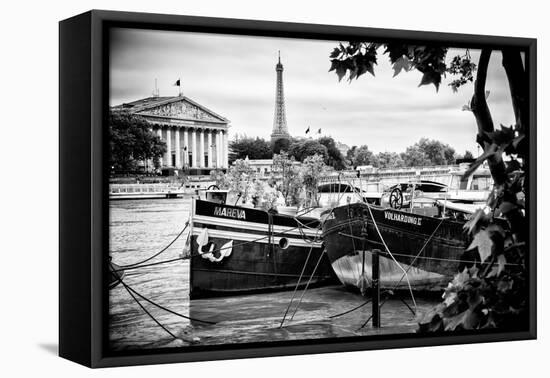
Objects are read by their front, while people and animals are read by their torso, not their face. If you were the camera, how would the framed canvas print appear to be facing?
facing the viewer and to the right of the viewer
